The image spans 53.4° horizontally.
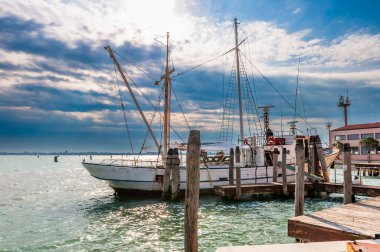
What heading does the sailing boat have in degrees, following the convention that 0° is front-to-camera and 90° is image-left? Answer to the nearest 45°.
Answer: approximately 90°

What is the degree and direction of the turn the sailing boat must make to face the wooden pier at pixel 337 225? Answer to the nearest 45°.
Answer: approximately 90° to its left

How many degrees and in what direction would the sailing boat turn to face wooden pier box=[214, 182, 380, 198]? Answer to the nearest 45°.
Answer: approximately 135° to its left

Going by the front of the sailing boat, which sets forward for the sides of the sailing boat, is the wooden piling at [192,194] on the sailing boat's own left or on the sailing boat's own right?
on the sailing boat's own left

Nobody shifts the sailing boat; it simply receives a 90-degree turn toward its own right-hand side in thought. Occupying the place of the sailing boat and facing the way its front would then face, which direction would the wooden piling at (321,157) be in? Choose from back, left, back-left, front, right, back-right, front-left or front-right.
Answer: right

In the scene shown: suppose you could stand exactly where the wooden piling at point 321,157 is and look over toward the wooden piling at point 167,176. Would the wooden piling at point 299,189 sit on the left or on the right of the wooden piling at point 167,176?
left

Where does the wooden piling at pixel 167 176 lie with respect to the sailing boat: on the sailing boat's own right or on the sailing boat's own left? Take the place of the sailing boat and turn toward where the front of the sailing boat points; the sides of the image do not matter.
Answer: on the sailing boat's own left
